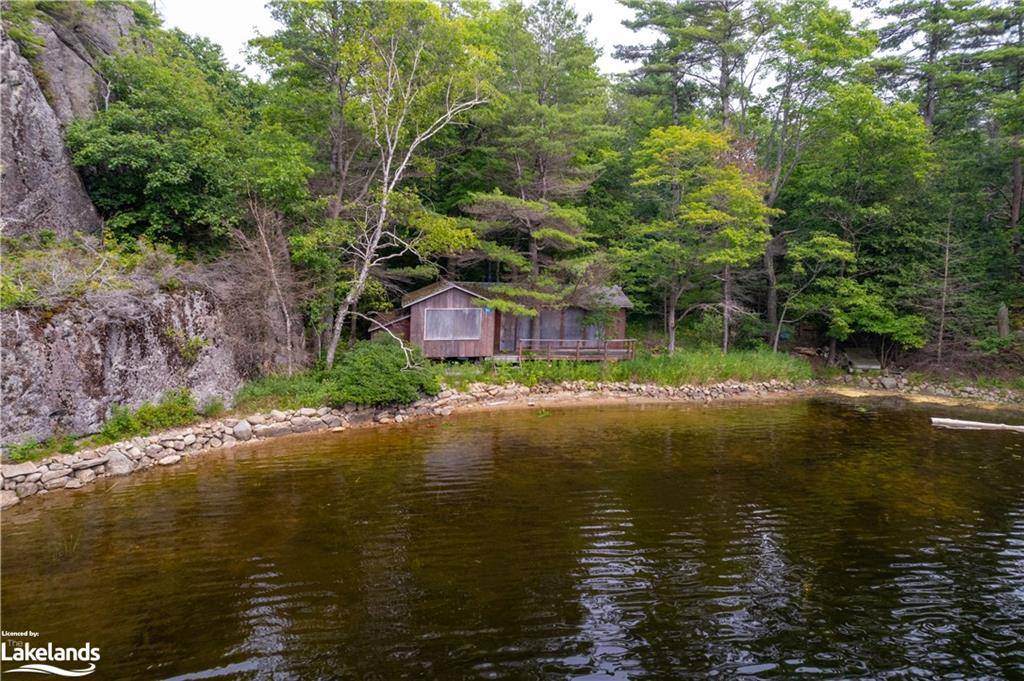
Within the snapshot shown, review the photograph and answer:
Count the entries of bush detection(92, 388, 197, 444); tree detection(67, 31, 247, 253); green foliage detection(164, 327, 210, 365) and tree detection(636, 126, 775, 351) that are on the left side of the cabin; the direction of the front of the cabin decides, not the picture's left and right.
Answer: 1

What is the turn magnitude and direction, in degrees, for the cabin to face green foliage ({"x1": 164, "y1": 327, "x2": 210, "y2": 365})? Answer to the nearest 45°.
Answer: approximately 45° to its right

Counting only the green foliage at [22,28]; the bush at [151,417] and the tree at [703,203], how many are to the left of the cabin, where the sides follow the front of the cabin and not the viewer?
1

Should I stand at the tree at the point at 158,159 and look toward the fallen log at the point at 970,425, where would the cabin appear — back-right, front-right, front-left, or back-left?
front-left

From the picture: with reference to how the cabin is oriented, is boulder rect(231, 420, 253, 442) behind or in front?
in front

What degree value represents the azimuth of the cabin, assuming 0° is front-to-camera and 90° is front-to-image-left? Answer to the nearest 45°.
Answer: approximately 0°

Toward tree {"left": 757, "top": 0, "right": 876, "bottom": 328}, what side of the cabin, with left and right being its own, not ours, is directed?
left

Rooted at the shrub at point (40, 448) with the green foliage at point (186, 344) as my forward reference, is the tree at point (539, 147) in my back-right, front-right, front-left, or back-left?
front-right

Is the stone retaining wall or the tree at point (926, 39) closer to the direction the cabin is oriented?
the stone retaining wall

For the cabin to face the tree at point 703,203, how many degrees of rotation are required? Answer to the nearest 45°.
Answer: approximately 90° to its left

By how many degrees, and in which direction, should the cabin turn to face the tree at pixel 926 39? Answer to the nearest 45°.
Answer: approximately 90° to its left

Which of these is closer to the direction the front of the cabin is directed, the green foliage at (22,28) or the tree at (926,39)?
the green foliage
